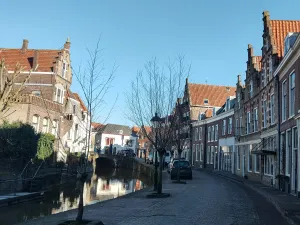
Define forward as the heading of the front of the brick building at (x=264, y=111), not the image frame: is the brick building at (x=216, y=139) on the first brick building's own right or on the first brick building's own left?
on the first brick building's own right

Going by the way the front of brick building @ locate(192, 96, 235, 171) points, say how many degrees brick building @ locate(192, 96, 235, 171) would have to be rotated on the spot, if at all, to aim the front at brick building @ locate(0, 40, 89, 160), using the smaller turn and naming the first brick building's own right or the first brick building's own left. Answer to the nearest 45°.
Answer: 0° — it already faces it

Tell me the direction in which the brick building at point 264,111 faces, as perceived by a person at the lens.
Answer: facing to the left of the viewer

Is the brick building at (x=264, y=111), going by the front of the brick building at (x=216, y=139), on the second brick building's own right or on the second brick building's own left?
on the second brick building's own left
